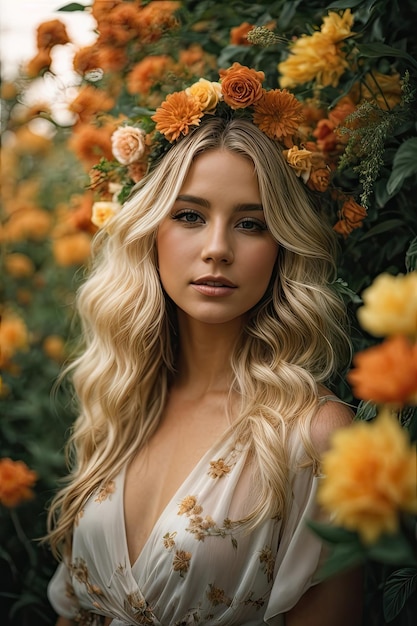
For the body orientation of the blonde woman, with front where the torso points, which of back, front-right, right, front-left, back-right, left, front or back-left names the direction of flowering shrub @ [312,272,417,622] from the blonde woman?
front-left

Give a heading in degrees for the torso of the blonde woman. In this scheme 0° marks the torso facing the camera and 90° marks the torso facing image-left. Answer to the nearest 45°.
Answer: approximately 45°

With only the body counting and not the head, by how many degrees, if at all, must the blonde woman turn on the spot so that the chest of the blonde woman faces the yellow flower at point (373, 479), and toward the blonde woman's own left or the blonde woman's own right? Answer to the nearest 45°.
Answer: approximately 45° to the blonde woman's own left

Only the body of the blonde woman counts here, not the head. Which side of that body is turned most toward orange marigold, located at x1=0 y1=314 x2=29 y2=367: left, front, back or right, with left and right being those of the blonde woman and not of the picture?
right
